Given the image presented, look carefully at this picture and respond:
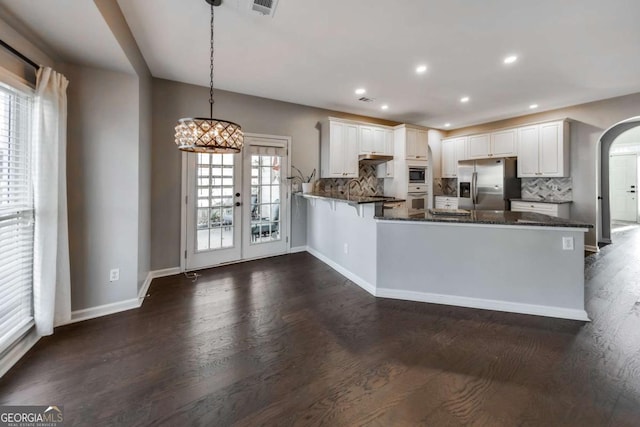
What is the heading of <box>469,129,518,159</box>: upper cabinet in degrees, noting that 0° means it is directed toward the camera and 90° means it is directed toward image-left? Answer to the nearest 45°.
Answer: approximately 45°

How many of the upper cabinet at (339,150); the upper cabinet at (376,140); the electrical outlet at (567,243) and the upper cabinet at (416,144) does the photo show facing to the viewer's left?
0

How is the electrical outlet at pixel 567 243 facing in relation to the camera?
toward the camera

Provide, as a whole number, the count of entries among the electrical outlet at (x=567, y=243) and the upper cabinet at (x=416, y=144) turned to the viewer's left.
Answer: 0

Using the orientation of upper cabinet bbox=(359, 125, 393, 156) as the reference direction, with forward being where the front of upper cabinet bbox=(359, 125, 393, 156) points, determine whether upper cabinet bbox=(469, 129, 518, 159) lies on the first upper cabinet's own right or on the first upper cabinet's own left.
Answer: on the first upper cabinet's own left

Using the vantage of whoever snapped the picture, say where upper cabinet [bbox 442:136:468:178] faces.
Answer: facing the viewer and to the left of the viewer

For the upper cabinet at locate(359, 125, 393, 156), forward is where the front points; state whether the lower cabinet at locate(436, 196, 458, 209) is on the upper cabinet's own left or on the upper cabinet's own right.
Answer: on the upper cabinet's own left

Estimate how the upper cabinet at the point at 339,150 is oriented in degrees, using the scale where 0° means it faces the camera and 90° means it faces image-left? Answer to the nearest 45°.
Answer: approximately 315°

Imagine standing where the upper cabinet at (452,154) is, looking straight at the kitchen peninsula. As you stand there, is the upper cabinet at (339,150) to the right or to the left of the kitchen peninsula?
right

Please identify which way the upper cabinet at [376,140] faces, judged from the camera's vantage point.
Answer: facing the viewer and to the right of the viewer

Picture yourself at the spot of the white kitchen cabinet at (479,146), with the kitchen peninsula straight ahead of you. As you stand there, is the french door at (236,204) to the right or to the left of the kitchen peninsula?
right

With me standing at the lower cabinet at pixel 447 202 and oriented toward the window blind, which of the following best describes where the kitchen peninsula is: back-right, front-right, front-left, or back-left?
front-left
